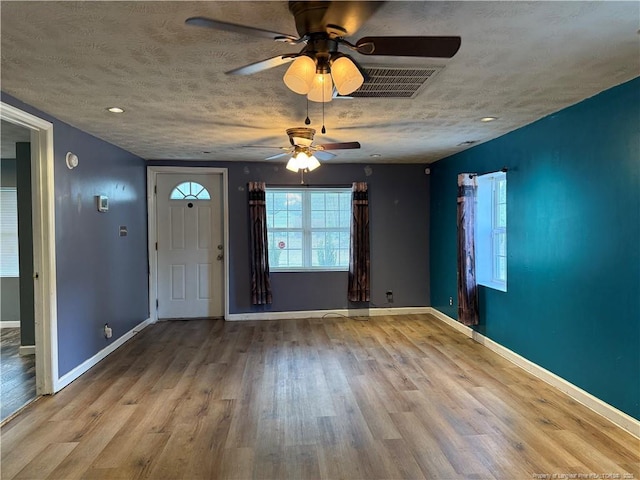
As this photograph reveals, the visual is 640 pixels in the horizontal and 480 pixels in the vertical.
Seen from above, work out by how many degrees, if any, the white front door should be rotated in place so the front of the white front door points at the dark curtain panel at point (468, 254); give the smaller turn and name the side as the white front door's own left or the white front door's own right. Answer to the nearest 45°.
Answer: approximately 45° to the white front door's own left

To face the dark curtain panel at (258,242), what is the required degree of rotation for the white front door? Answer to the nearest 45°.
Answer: approximately 45° to its left

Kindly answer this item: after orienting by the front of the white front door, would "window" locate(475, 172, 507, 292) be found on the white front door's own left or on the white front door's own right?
on the white front door's own left

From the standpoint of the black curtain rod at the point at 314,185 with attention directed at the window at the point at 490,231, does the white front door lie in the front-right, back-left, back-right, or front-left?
back-right

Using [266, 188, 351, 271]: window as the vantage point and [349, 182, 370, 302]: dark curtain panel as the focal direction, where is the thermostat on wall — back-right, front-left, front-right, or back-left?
back-right

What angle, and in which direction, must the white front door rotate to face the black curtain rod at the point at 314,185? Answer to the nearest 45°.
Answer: approximately 90° to its left

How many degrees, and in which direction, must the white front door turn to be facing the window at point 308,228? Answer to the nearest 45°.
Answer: approximately 90° to its left

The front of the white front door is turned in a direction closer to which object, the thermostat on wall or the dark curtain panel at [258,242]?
the thermostat on wall

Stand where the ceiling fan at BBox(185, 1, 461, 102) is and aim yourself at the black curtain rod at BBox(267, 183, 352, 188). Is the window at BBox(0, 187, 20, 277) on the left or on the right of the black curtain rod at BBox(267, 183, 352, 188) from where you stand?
left

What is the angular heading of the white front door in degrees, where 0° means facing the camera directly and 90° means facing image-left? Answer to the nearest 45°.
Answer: approximately 0°

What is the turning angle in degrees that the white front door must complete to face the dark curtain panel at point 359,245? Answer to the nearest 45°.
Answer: approximately 90° to its left

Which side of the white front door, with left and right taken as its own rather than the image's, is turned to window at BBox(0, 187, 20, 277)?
right
